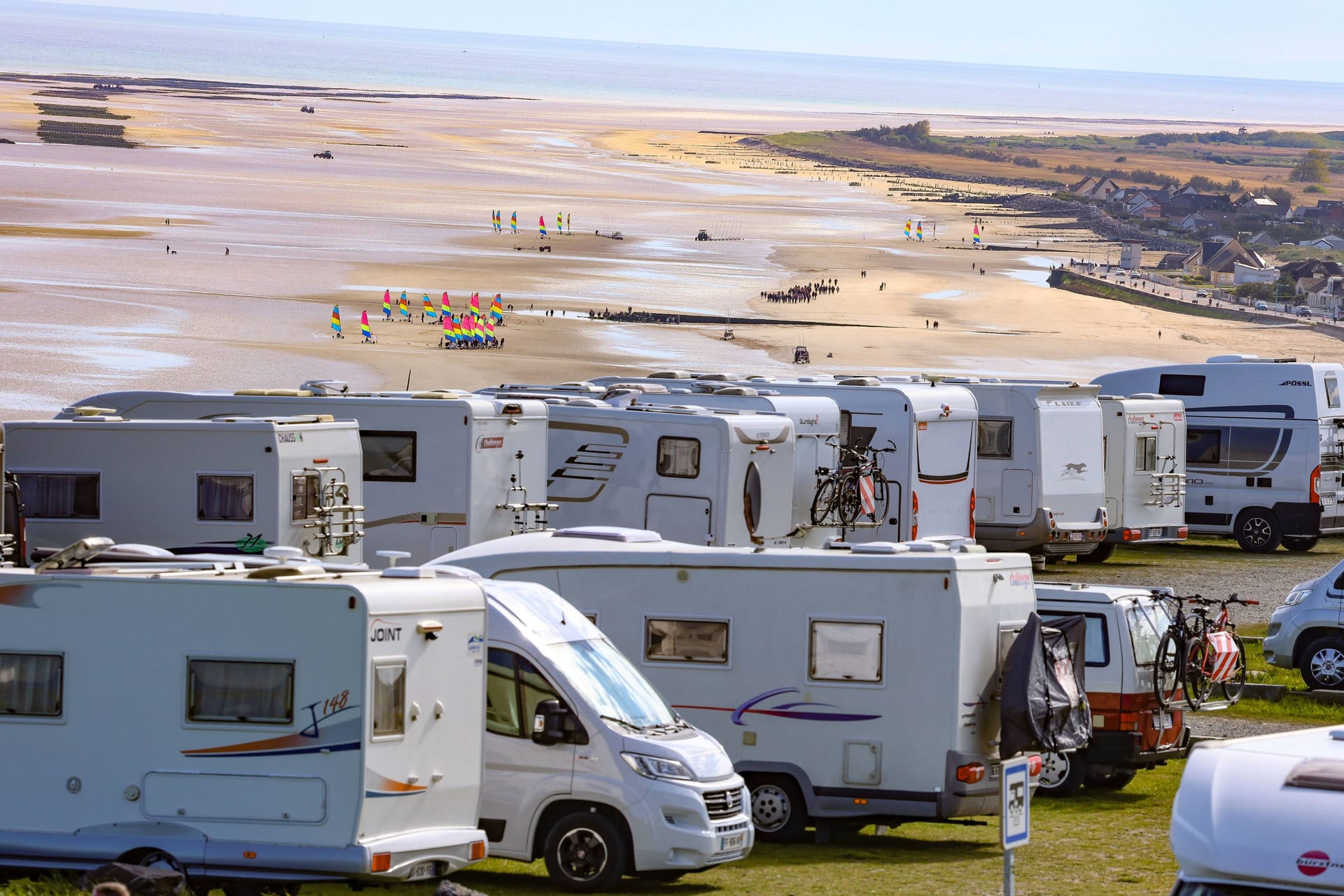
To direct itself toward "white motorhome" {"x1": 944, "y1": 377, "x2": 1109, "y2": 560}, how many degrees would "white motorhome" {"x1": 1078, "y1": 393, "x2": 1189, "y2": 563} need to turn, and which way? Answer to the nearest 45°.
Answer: approximately 90° to its left

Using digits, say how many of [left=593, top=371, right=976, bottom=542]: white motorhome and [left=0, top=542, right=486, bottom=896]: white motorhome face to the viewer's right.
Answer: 0

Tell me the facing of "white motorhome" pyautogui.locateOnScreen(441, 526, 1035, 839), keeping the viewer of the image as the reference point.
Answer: facing away from the viewer and to the left of the viewer

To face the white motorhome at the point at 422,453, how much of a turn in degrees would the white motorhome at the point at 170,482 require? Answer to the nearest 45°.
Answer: approximately 90° to its right

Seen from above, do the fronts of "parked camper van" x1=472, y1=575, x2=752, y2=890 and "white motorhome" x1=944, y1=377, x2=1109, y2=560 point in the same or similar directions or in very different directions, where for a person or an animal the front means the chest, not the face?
very different directions

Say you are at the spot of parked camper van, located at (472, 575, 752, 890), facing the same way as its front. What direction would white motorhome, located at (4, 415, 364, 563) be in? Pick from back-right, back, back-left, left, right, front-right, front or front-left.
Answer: back

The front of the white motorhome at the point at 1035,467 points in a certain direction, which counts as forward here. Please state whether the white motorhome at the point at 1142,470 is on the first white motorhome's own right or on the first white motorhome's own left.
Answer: on the first white motorhome's own right

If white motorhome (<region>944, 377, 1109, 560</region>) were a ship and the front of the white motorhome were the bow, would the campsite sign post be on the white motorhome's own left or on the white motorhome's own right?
on the white motorhome's own left

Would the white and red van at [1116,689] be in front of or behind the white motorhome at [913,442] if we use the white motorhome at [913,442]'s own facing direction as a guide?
behind

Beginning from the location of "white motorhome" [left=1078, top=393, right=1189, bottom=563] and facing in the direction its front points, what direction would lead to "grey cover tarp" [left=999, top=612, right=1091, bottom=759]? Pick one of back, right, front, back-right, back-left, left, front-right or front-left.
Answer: back-left

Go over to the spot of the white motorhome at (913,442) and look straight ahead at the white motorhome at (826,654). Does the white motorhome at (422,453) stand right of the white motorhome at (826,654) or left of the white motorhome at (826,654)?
right

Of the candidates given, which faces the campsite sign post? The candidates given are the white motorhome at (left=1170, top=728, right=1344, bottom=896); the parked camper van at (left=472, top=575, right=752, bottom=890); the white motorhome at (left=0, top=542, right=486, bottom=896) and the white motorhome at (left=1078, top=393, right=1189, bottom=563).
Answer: the parked camper van

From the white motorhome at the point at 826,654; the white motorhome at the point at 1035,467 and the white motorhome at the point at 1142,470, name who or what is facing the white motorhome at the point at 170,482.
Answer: the white motorhome at the point at 826,654
